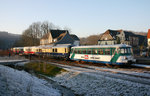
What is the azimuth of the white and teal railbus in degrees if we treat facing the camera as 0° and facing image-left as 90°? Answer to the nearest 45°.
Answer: approximately 315°
